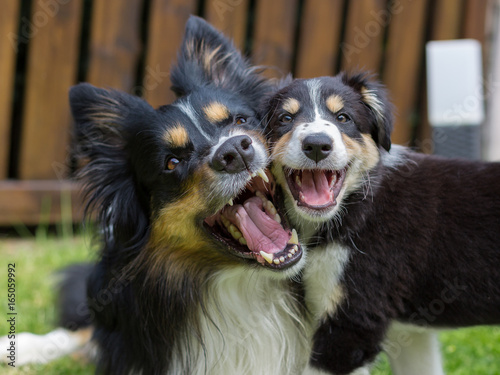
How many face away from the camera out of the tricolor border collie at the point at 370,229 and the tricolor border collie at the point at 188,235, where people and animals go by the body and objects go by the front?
0

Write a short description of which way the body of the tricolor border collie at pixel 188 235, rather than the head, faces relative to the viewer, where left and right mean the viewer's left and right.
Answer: facing the viewer and to the right of the viewer

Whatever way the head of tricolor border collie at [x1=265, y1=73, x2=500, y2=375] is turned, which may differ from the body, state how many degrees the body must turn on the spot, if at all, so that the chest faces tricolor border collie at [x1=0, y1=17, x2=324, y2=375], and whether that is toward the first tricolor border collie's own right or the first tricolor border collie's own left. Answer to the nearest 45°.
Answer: approximately 45° to the first tricolor border collie's own right

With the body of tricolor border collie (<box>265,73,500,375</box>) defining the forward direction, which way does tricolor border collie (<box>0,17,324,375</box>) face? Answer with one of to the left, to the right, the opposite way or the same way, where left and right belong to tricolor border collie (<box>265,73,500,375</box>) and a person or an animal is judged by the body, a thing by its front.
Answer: to the left

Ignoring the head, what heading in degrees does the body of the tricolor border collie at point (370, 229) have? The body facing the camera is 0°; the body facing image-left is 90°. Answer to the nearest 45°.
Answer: approximately 45°

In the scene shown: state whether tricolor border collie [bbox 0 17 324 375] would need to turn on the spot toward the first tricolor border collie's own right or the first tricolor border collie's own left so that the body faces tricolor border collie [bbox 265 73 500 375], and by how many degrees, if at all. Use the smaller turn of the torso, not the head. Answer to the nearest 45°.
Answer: approximately 45° to the first tricolor border collie's own left
